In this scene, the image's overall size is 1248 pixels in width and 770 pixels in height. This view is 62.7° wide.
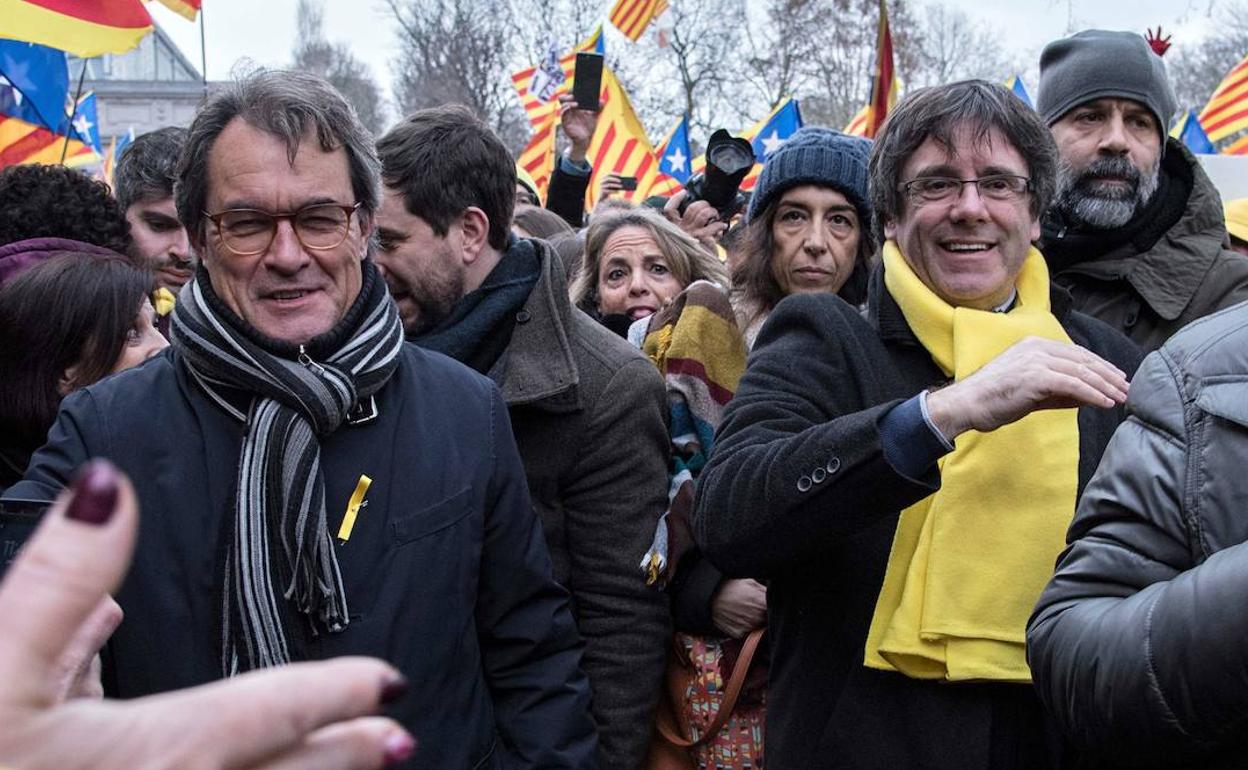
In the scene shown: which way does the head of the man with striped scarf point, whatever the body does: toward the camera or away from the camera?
toward the camera

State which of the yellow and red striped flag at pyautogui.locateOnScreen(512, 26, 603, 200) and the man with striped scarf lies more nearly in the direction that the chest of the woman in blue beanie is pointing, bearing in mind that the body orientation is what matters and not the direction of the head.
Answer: the man with striped scarf

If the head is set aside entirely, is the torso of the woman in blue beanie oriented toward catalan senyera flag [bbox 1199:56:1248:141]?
no

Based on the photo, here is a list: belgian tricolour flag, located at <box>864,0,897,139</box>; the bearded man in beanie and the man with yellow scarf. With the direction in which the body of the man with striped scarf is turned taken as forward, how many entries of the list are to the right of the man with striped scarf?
0

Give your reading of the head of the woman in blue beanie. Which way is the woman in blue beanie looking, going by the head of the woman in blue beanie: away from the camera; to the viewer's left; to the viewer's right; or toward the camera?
toward the camera

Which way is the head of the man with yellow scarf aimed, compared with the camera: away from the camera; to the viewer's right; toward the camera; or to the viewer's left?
toward the camera

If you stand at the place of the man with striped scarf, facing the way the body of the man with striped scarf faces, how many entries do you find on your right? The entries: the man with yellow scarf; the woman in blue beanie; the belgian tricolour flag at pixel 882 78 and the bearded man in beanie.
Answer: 0

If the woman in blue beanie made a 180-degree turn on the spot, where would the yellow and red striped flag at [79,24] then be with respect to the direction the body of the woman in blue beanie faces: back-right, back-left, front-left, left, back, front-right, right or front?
left

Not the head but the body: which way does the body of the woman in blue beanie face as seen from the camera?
toward the camera

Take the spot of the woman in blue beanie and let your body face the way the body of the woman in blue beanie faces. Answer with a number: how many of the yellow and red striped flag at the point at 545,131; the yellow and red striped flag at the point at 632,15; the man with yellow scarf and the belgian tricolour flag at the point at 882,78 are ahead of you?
1

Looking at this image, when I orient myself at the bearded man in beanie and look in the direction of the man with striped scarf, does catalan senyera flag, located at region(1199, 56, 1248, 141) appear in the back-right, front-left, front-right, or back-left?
back-right

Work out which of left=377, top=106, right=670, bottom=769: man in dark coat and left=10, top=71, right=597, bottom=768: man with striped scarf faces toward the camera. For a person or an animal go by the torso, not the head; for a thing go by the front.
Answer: the man with striped scarf

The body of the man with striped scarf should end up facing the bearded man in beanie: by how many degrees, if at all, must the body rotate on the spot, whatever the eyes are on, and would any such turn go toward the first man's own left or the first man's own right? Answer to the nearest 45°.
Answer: approximately 90° to the first man's own left

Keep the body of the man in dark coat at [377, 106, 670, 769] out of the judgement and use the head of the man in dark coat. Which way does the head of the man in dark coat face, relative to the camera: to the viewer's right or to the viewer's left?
to the viewer's left

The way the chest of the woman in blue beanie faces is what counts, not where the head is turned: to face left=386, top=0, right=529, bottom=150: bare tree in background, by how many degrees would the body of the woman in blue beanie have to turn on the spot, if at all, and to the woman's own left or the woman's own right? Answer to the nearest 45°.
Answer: approximately 180°

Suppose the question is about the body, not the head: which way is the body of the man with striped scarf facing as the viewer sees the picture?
toward the camera

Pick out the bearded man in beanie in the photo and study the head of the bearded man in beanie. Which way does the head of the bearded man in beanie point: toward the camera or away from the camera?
toward the camera

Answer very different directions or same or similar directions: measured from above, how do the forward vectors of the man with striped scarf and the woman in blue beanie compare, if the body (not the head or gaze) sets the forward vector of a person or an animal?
same or similar directions

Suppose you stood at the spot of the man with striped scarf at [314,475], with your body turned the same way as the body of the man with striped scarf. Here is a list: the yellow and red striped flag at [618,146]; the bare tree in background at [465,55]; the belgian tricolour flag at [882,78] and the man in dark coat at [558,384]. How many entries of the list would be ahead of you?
0
